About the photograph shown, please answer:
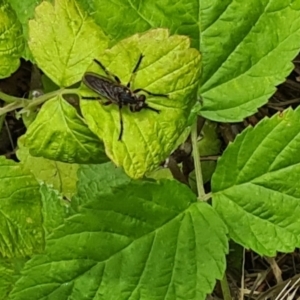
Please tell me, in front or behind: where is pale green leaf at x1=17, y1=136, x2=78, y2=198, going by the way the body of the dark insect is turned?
behind

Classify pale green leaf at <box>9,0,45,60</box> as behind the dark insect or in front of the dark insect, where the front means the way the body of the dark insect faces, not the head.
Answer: behind
